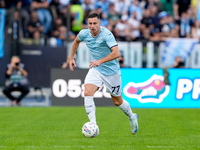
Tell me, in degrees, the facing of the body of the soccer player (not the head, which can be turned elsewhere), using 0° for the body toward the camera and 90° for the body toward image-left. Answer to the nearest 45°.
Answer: approximately 45°
